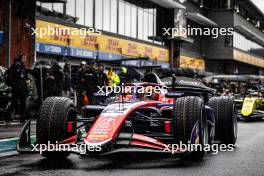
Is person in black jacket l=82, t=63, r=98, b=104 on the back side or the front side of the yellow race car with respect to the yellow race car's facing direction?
on the front side

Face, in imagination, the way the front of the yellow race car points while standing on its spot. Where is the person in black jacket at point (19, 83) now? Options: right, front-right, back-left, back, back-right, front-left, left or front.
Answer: front

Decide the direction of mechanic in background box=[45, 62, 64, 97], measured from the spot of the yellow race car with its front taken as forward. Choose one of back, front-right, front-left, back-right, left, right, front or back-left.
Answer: front

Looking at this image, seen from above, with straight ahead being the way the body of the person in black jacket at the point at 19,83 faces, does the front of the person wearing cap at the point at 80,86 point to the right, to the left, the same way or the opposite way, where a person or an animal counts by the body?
the same way

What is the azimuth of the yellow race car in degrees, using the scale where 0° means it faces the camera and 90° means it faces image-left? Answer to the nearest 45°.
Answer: approximately 45°
